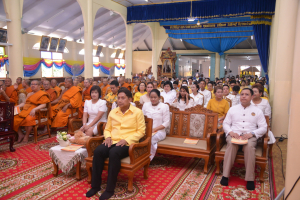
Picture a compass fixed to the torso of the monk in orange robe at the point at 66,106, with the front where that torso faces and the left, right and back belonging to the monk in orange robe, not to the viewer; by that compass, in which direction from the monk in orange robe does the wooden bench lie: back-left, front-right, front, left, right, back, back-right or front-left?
left

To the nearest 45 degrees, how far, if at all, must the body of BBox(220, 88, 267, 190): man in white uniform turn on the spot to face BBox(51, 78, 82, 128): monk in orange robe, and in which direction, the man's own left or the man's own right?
approximately 90° to the man's own right

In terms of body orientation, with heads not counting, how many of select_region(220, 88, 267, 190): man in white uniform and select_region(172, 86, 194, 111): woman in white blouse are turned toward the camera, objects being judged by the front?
2

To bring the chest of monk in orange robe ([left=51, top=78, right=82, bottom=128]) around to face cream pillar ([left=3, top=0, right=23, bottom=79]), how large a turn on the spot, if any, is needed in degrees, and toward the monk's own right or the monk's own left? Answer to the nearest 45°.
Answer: approximately 90° to the monk's own right

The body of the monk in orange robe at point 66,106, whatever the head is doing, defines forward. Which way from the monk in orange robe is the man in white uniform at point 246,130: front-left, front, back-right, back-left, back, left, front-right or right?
left

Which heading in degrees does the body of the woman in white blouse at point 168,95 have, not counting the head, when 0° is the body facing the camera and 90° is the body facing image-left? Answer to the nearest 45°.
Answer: approximately 45°

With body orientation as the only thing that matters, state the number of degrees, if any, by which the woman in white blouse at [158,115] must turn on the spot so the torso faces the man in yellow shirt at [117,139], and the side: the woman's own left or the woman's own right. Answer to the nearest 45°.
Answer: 0° — they already face them

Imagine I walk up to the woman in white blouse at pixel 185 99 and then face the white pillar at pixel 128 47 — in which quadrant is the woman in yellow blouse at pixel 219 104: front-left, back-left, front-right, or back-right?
back-right

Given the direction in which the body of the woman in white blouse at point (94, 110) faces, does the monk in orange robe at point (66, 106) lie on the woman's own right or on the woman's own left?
on the woman's own right
